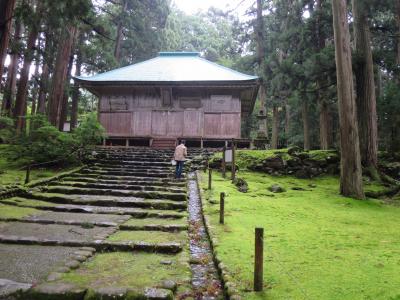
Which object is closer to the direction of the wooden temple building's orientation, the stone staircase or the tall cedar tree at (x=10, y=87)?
the stone staircase

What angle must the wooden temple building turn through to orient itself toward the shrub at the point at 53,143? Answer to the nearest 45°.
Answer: approximately 45° to its right

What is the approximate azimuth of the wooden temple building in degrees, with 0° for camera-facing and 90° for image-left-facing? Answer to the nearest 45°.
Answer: approximately 0°

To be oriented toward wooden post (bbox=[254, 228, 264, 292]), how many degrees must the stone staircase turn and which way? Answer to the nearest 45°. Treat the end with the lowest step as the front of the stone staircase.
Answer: approximately 45° to its left

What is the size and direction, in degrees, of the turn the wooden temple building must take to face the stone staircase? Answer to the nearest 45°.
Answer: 0° — it already faces it

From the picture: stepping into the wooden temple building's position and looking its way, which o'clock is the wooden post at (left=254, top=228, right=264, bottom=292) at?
The wooden post is roughly at 12 o'clock from the wooden temple building.

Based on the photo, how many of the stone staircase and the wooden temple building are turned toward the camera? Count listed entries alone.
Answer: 2
